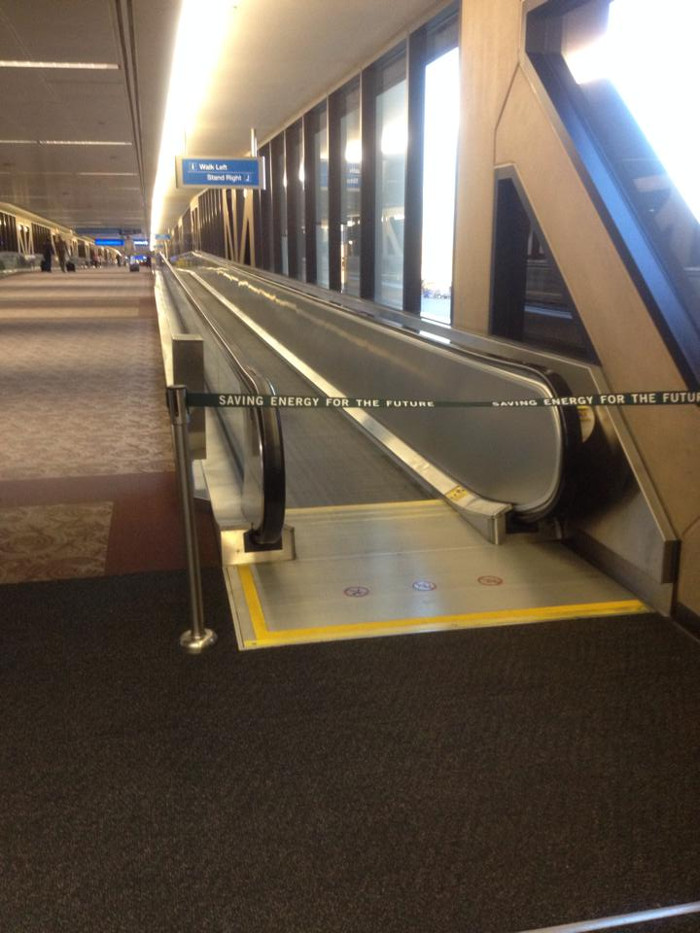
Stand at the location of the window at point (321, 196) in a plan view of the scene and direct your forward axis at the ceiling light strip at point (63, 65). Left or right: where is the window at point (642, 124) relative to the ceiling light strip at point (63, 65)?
left

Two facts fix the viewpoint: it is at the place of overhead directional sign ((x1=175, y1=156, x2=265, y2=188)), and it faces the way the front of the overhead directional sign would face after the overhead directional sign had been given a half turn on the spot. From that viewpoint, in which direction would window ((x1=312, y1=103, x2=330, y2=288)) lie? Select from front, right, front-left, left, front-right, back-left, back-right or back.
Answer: back-right

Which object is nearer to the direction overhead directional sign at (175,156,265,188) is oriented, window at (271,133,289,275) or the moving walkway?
the moving walkway

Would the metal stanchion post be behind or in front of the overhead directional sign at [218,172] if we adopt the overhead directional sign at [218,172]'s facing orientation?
in front

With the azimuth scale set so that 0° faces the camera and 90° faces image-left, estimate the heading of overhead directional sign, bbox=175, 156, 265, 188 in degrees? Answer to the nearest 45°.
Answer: approximately 0°

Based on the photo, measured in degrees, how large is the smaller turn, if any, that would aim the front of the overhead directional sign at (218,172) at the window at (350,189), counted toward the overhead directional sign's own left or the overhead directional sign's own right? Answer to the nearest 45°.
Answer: approximately 45° to the overhead directional sign's own left

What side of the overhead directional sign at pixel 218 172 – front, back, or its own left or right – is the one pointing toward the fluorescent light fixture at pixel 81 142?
right

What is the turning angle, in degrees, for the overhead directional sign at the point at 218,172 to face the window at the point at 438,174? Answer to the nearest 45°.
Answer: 0° — it already faces it

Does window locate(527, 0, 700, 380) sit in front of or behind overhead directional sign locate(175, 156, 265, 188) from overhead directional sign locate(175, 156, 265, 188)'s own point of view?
in front

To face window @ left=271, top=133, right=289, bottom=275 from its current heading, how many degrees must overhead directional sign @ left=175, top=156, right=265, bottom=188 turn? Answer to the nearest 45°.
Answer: approximately 135° to its left

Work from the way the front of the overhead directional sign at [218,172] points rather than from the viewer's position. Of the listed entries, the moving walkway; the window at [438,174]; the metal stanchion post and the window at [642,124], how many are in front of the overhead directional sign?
4

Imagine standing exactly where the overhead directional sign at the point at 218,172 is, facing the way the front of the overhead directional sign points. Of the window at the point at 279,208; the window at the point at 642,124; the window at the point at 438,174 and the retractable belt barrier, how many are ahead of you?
3

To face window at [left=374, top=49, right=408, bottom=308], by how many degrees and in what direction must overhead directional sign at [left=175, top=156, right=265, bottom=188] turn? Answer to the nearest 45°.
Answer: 0° — it already faces it

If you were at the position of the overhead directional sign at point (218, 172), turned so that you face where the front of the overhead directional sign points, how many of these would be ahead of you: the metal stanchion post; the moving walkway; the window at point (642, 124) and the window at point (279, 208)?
3

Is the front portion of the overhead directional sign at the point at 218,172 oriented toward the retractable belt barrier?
yes

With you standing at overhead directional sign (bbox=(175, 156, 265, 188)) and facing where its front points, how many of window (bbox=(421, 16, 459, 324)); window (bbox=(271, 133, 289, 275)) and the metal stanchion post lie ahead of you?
2

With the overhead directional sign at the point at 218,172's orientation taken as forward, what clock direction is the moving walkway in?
The moving walkway is roughly at 12 o'clock from the overhead directional sign.
